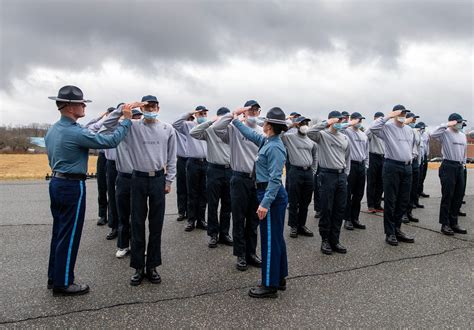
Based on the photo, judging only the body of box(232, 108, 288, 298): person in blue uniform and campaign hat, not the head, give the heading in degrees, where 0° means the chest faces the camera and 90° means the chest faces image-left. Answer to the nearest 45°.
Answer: approximately 90°

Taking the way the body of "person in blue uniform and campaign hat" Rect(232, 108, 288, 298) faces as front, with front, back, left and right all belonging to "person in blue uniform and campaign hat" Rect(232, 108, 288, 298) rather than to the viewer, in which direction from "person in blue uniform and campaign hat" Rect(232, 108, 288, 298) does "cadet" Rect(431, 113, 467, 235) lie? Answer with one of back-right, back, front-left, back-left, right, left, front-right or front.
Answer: back-right
